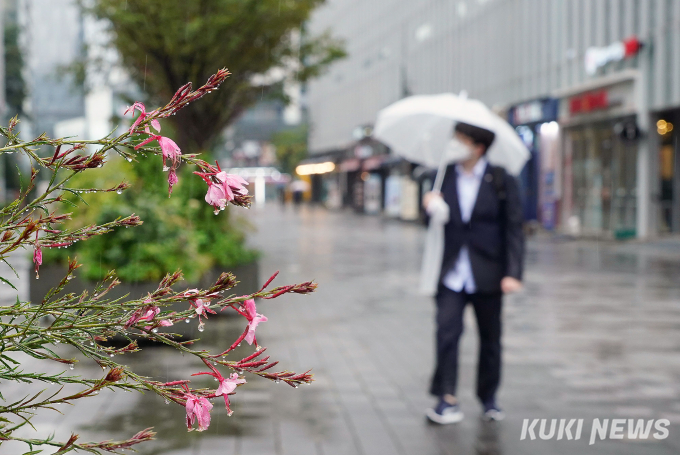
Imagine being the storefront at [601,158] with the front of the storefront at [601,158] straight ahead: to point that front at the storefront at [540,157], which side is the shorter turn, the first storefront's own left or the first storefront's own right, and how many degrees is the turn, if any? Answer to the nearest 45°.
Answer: approximately 90° to the first storefront's own right

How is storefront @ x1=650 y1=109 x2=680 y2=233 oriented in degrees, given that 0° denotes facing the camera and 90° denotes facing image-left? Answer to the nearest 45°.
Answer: approximately 45°

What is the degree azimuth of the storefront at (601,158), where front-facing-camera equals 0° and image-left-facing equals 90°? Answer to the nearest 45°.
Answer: approximately 45°

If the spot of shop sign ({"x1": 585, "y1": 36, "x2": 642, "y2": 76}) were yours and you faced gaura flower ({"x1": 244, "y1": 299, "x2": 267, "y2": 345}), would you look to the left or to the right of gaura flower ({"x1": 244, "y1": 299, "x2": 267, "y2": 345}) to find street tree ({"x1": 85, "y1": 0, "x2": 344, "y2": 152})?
right
